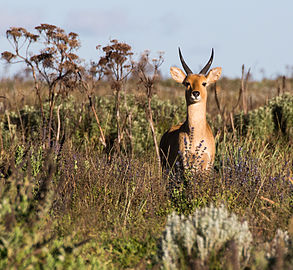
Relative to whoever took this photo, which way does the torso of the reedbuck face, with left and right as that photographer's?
facing the viewer

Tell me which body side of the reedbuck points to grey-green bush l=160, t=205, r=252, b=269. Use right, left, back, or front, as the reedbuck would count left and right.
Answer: front
